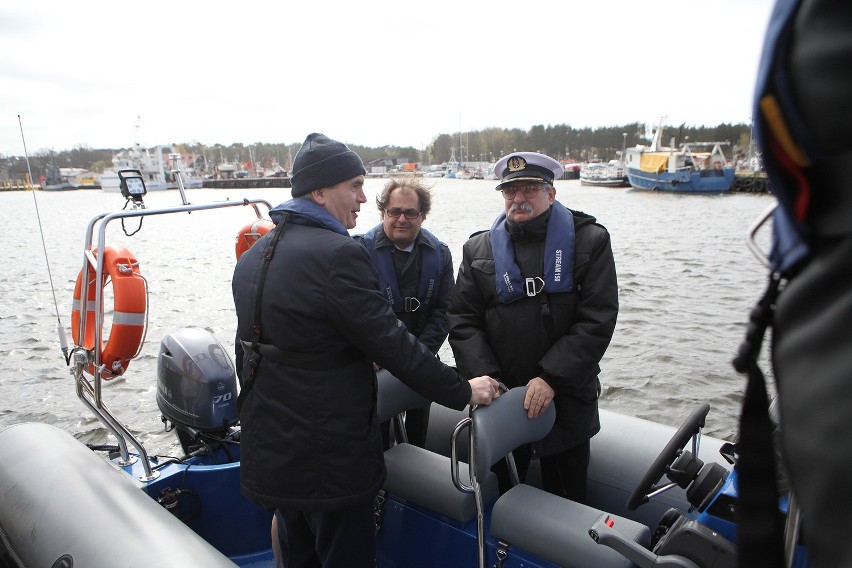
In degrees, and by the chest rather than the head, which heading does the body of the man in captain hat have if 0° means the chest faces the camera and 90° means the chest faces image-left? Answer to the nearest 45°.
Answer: approximately 0°

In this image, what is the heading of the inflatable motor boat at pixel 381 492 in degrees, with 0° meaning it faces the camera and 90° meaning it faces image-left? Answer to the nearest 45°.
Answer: approximately 315°

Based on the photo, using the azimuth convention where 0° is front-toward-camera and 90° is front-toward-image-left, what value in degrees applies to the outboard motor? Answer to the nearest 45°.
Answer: approximately 315°

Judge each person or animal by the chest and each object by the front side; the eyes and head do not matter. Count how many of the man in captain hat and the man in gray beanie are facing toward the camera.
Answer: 1

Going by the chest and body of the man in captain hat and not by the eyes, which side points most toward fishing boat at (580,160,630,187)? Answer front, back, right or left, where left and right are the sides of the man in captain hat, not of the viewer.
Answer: back

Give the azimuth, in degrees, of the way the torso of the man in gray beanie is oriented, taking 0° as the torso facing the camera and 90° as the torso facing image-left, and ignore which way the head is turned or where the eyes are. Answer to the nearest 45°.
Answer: approximately 225°

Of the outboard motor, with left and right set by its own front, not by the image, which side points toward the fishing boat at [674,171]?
left

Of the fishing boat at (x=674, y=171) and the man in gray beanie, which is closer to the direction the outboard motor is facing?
the man in gray beanie

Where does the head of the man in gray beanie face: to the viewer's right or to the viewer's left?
to the viewer's right

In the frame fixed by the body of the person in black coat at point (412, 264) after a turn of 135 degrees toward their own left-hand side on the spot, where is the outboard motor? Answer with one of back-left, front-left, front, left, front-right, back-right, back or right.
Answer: back-left
